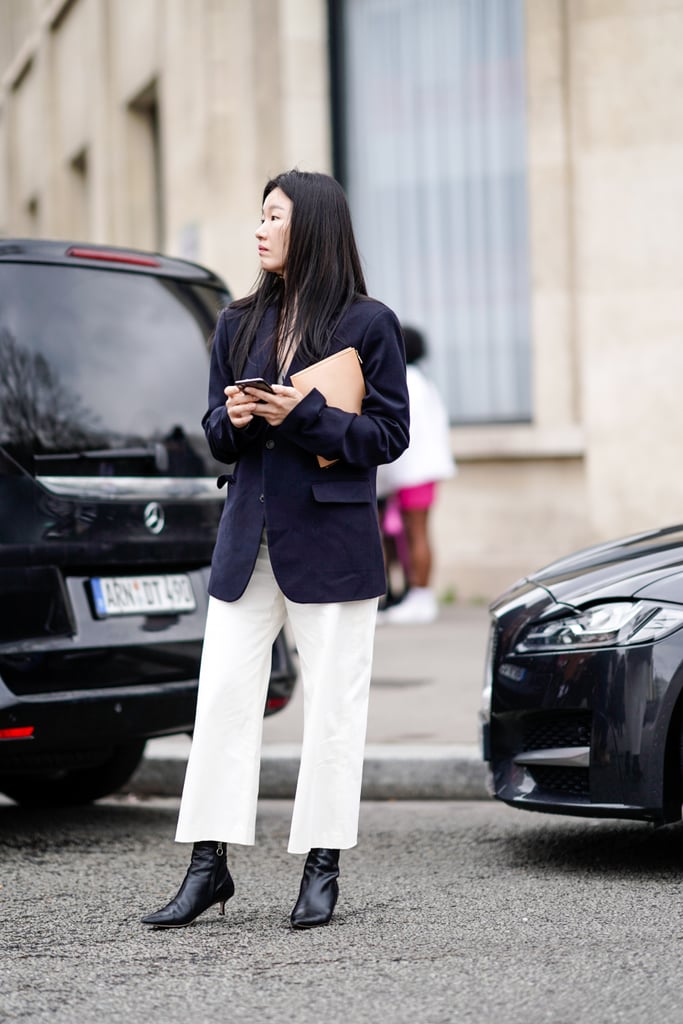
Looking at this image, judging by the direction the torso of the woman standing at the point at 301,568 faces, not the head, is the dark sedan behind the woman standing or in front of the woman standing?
behind

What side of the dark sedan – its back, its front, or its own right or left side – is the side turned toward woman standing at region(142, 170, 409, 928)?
front

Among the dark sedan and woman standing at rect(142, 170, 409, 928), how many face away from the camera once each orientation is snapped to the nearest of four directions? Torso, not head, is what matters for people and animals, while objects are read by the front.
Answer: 0

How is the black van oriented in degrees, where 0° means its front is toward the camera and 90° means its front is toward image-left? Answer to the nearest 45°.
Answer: approximately 135°

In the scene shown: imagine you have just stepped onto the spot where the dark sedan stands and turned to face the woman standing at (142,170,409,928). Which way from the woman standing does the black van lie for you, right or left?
right

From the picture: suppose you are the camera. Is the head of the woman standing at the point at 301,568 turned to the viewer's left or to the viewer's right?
to the viewer's left

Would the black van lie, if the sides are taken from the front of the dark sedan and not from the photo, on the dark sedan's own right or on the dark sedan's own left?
on the dark sedan's own right

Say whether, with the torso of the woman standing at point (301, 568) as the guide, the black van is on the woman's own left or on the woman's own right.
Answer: on the woman's own right

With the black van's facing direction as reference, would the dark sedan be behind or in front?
behind

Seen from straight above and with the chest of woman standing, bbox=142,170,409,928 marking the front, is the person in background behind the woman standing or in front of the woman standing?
behind
